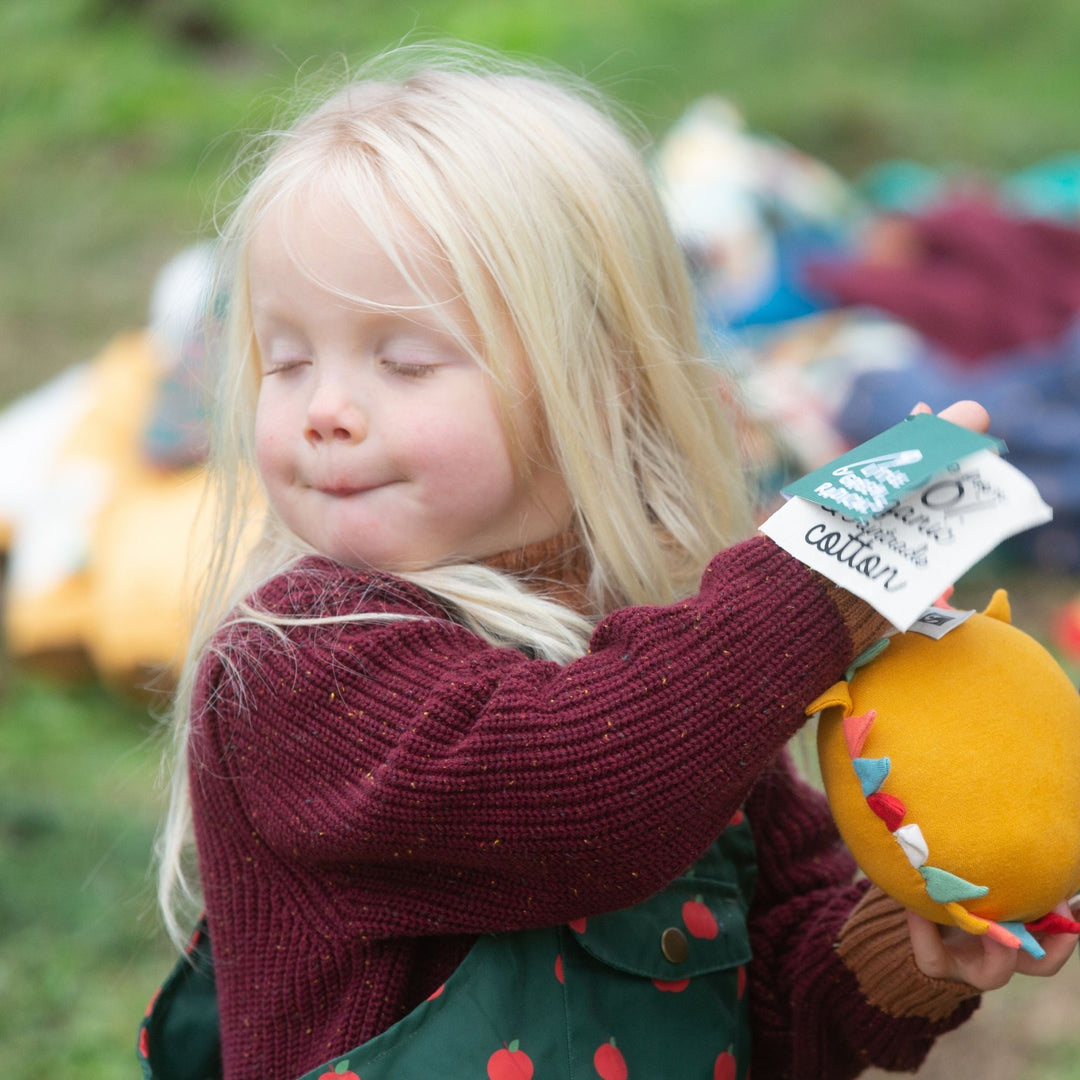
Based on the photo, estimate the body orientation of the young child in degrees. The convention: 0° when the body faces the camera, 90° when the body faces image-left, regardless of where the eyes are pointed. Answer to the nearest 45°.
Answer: approximately 315°

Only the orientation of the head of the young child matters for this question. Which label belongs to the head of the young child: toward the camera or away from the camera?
toward the camera
